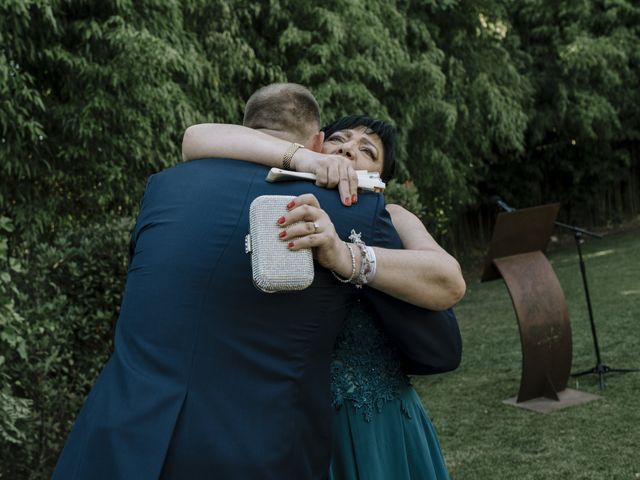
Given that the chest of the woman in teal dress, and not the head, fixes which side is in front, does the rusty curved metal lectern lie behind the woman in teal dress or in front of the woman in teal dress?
behind

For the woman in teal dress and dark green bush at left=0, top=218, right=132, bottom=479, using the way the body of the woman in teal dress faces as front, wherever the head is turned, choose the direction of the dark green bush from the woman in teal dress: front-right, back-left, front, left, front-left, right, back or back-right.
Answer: right

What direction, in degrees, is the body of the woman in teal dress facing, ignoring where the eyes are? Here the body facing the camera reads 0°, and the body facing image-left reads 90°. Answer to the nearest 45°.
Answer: approximately 45°

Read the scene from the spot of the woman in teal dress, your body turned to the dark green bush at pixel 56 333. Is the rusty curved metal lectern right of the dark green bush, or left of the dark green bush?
right
